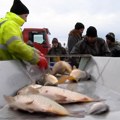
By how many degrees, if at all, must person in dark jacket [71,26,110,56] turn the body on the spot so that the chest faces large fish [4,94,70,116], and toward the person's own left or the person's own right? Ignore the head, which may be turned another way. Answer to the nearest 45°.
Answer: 0° — they already face it

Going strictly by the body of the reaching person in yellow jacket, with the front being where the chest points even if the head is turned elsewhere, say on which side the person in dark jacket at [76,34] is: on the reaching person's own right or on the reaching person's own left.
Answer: on the reaching person's own left

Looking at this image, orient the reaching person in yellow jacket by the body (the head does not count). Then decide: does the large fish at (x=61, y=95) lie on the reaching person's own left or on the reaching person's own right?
on the reaching person's own right

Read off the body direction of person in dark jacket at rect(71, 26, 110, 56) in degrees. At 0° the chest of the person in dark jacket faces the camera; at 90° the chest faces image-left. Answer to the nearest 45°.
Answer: approximately 0°

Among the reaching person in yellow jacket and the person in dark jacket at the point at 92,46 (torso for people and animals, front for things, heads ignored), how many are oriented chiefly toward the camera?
1

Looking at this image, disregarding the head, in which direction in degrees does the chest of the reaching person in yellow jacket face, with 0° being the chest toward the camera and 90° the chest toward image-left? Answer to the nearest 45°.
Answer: approximately 270°

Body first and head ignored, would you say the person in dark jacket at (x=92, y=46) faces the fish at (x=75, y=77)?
yes

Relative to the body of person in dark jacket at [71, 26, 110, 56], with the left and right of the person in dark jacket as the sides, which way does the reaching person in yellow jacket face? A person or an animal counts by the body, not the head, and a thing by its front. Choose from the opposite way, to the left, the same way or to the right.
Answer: to the left

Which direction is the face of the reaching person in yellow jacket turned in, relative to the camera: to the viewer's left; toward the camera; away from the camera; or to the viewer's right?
to the viewer's right

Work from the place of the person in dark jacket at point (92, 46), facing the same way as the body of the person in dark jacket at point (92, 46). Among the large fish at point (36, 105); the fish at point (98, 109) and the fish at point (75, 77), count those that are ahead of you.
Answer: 3
